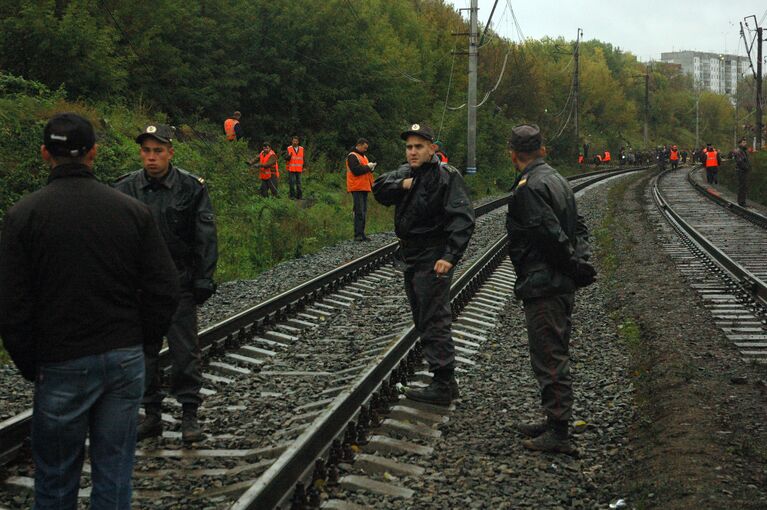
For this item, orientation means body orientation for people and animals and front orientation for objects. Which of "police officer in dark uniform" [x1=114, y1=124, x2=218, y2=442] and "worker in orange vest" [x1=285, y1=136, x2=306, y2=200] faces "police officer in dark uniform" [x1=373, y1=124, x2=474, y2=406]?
the worker in orange vest

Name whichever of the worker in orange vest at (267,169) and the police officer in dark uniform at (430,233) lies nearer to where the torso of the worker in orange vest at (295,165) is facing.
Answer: the police officer in dark uniform

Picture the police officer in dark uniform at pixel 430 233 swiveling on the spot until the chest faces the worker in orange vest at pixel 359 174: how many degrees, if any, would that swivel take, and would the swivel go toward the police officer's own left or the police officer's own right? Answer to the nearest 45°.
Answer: approximately 135° to the police officer's own right

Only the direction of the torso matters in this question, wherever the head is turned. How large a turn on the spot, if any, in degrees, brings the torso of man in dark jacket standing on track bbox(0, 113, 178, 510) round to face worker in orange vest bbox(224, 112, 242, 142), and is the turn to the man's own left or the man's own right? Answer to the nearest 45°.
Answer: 0° — they already face them

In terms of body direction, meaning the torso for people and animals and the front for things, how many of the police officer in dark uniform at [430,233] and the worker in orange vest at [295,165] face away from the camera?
0

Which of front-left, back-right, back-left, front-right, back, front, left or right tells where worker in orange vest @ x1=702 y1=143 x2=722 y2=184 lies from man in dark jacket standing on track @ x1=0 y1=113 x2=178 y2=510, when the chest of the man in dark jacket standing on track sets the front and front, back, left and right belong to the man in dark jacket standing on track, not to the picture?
front-right

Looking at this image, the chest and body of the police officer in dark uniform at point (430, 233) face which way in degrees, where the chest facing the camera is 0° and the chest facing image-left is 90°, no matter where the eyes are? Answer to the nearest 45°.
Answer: approximately 45°

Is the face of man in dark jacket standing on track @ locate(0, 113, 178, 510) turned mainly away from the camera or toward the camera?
away from the camera

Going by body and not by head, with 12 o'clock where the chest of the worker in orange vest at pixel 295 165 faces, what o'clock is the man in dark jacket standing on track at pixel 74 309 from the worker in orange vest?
The man in dark jacket standing on track is roughly at 12 o'clock from the worker in orange vest.

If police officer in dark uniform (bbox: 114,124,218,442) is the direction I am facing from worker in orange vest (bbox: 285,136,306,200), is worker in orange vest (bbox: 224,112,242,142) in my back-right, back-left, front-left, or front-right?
back-right

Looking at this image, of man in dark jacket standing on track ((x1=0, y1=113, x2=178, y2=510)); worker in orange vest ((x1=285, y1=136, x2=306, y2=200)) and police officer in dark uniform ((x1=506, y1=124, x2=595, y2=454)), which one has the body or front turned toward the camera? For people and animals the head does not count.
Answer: the worker in orange vest
